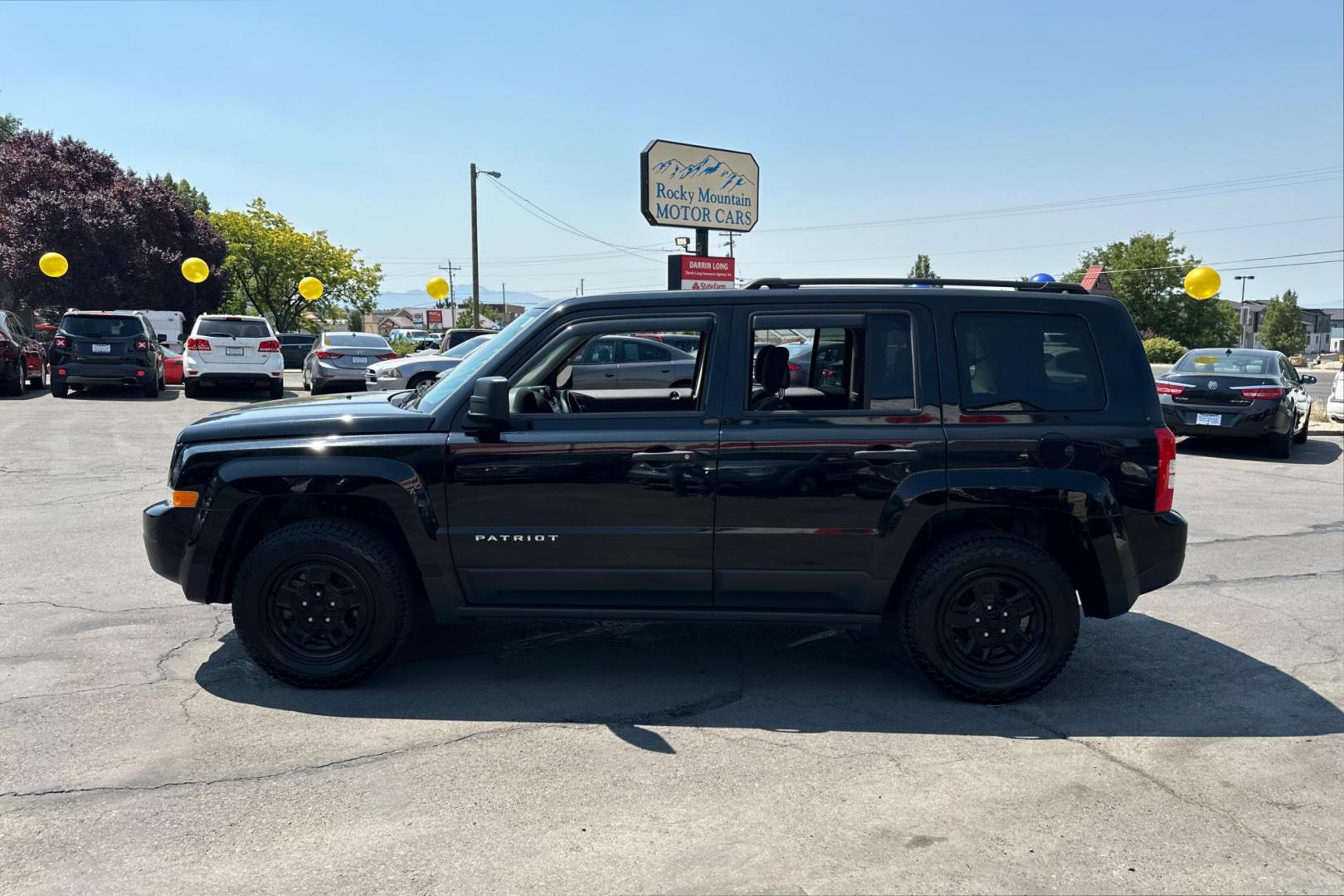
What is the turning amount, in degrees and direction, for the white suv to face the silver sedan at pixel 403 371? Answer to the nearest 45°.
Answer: approximately 135° to its right

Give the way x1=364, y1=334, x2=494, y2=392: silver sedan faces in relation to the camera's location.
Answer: facing the viewer and to the left of the viewer

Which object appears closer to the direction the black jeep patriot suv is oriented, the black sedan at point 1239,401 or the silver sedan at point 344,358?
the silver sedan

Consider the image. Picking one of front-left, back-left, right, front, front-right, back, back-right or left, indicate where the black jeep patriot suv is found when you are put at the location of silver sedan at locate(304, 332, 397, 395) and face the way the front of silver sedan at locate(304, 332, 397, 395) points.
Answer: back

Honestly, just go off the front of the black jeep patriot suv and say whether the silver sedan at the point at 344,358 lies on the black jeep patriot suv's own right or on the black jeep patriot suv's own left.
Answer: on the black jeep patriot suv's own right

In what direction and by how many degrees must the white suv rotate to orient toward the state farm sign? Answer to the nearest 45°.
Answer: approximately 90° to its right

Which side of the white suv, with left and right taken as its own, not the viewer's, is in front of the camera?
back

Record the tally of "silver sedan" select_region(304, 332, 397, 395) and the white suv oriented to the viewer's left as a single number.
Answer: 0

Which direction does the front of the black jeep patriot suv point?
to the viewer's left

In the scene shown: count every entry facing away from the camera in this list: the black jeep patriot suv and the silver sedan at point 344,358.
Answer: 1

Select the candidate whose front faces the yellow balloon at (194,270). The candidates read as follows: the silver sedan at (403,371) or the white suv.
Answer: the white suv

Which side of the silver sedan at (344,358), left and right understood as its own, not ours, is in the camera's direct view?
back

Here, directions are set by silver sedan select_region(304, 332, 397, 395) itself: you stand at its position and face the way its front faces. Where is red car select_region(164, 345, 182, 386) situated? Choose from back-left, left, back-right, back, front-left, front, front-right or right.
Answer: front-left

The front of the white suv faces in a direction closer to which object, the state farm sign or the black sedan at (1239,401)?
the state farm sign
